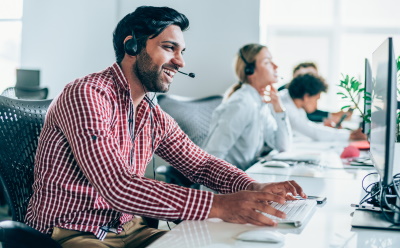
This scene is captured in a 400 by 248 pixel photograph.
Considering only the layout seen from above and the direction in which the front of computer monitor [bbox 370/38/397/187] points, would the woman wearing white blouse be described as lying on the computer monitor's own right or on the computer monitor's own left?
on the computer monitor's own right

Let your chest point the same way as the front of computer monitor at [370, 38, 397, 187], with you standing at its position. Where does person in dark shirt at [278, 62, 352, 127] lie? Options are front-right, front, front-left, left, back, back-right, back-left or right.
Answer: right

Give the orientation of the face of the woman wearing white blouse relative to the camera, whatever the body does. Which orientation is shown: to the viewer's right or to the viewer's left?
to the viewer's right

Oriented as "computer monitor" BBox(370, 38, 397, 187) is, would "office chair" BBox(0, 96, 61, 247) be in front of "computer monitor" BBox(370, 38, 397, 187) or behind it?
in front

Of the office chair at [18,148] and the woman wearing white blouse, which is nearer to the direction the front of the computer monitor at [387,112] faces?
the office chair

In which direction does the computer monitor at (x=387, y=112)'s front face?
to the viewer's left
